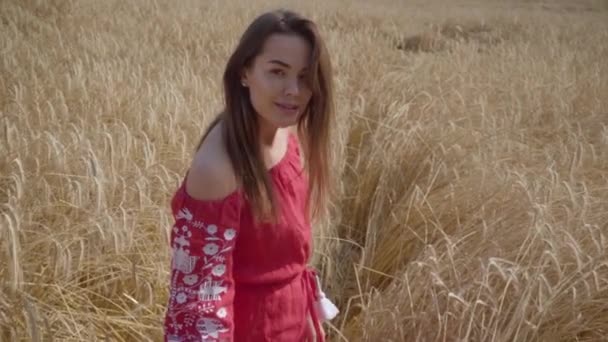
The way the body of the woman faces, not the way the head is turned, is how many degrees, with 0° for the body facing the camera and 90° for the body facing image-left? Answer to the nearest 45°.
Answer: approximately 315°
